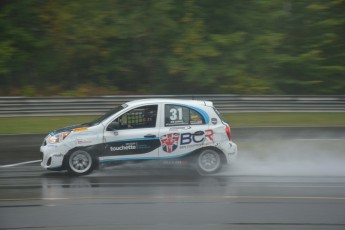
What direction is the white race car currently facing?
to the viewer's left

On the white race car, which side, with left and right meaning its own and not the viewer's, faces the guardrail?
right
